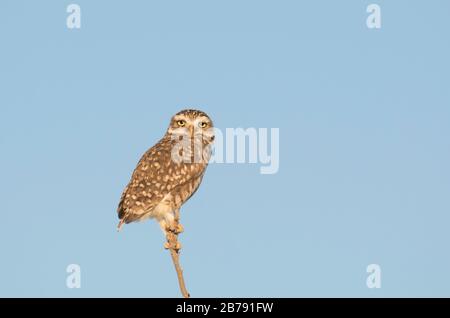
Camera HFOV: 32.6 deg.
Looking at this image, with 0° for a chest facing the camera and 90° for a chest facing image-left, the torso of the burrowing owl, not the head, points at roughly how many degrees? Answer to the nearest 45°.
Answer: approximately 270°
